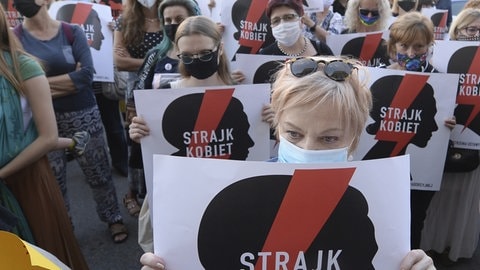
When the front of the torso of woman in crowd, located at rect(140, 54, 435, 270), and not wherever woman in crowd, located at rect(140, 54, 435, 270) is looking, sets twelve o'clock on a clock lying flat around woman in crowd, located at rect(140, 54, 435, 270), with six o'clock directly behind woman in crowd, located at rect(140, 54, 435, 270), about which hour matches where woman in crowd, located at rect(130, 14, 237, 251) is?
woman in crowd, located at rect(130, 14, 237, 251) is roughly at 5 o'clock from woman in crowd, located at rect(140, 54, 435, 270).

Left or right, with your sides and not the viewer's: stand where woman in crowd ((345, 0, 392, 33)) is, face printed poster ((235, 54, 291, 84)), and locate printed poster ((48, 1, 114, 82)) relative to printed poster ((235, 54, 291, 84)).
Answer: right

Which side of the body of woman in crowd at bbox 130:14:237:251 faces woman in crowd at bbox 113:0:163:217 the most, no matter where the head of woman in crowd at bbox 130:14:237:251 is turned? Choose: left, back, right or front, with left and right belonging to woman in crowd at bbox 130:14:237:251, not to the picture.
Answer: back

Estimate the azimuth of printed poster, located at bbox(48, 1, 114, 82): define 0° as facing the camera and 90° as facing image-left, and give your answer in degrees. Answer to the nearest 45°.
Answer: approximately 0°

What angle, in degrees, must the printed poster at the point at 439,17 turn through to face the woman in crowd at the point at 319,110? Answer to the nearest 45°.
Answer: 0° — it already faces them

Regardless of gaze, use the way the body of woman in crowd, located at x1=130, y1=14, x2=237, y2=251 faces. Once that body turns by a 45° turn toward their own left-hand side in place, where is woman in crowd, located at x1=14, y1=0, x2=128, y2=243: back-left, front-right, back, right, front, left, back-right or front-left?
back

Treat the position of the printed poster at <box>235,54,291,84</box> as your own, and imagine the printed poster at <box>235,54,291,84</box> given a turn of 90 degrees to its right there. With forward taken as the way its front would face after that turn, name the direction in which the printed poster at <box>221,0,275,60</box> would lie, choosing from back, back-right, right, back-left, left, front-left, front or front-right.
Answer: right

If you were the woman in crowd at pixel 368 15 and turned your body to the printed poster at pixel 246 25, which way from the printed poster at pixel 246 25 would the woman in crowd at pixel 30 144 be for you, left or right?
left

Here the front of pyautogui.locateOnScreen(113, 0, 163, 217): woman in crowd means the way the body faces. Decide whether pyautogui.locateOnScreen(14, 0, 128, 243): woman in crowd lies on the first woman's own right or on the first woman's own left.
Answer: on the first woman's own right
